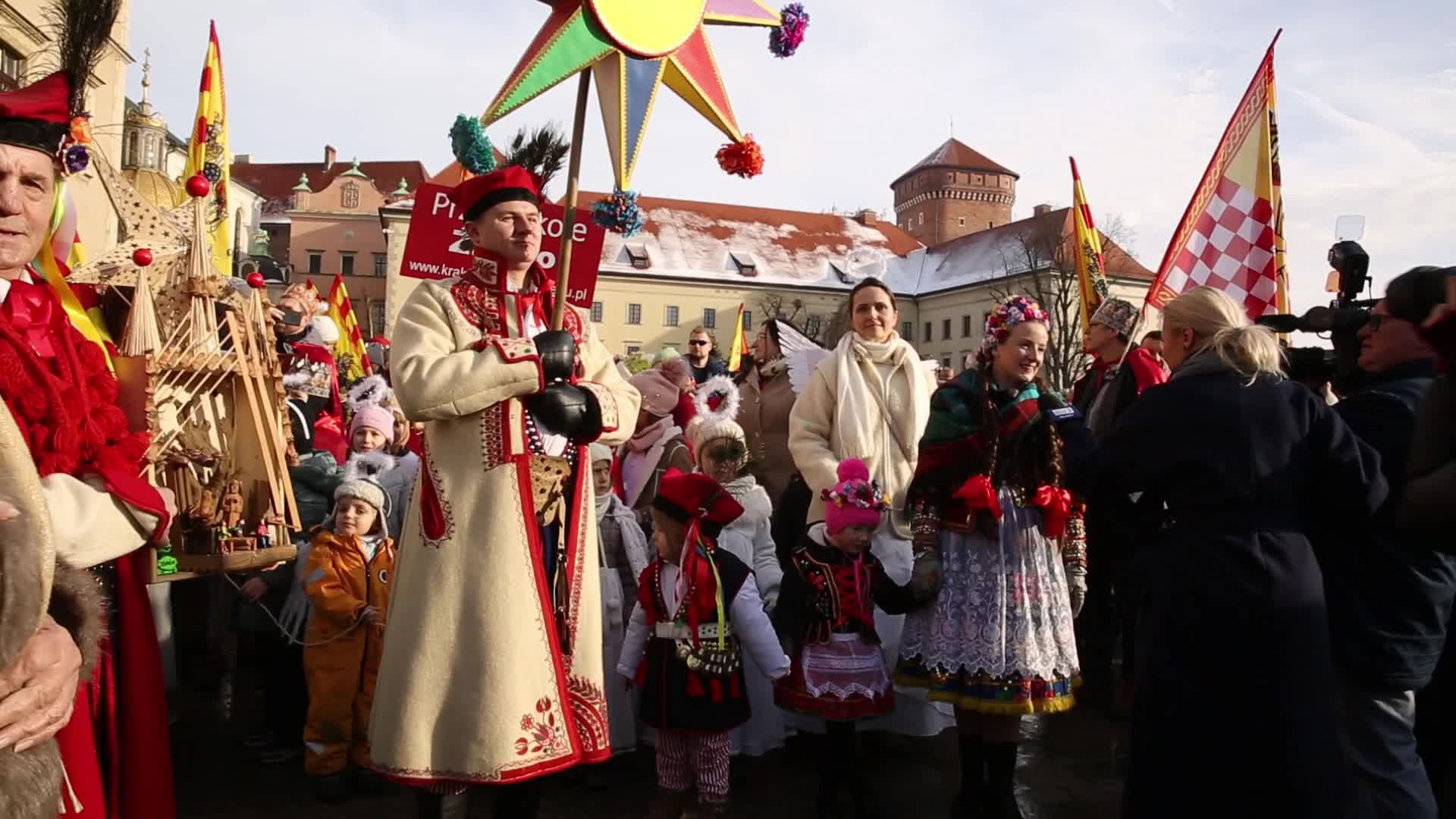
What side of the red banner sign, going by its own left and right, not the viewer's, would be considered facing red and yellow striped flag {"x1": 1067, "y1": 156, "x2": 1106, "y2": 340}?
left

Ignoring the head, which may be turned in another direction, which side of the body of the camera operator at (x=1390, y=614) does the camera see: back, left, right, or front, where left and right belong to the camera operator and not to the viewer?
left

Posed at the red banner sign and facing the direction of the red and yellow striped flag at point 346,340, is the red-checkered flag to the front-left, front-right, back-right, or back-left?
back-right

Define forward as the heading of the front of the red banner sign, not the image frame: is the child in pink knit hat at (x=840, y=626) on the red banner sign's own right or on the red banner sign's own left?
on the red banner sign's own left

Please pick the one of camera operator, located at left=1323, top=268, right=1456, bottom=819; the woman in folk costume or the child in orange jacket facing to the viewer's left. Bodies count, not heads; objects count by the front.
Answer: the camera operator

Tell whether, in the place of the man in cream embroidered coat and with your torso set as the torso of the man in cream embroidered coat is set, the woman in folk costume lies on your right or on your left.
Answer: on your left

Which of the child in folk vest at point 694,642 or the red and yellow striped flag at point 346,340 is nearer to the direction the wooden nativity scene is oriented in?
the child in folk vest

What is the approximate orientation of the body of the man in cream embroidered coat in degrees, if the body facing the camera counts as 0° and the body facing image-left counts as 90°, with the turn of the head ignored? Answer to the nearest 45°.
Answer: approximately 315°

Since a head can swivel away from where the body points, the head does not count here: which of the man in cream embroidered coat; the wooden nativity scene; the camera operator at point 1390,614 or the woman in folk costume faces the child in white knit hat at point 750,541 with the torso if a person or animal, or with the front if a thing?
the camera operator

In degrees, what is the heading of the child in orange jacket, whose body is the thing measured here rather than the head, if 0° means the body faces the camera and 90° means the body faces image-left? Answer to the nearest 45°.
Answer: approximately 315°

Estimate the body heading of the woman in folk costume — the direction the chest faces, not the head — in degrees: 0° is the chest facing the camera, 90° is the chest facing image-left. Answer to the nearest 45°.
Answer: approximately 315°

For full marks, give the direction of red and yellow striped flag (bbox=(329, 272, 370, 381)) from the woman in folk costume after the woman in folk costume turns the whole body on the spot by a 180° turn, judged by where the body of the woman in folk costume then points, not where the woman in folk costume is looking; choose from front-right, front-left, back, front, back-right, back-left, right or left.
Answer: front
